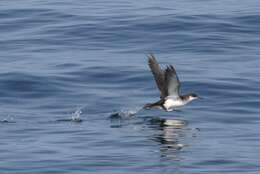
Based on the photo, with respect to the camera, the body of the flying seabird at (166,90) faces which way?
to the viewer's right
